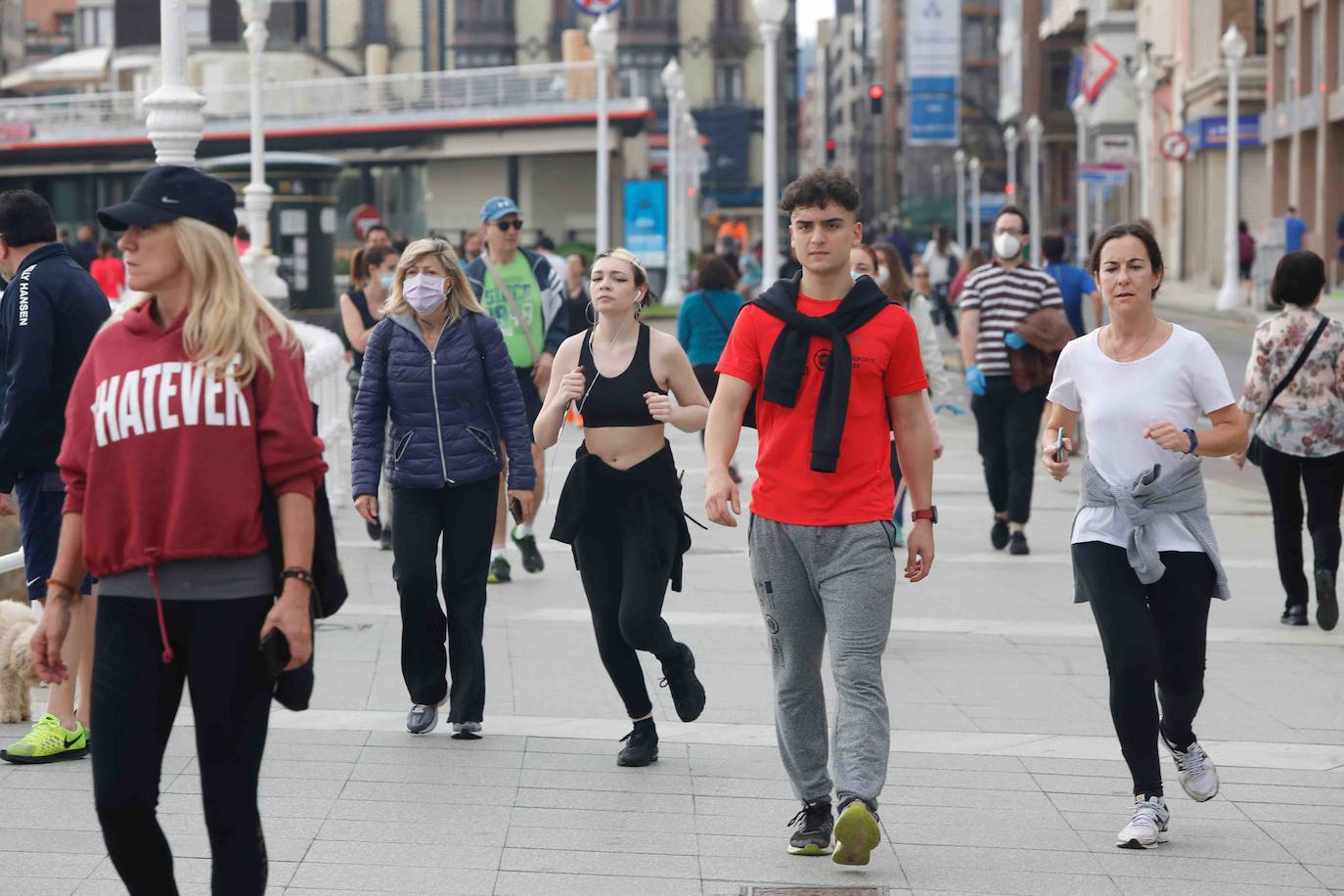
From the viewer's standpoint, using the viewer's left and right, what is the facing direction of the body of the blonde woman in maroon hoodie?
facing the viewer and to the left of the viewer

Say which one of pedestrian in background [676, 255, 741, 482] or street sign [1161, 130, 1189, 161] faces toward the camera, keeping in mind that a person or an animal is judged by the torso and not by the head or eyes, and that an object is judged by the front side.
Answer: the street sign

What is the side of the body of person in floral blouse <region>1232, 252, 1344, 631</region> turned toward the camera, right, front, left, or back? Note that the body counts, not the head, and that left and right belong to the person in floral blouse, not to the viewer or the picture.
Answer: back

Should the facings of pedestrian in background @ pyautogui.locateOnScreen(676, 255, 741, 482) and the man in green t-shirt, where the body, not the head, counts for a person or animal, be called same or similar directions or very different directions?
very different directions

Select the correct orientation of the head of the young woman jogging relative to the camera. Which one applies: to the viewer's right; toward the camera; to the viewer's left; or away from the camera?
toward the camera

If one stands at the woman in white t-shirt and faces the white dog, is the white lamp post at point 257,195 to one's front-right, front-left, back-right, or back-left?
front-right

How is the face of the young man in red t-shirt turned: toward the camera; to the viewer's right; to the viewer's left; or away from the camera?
toward the camera

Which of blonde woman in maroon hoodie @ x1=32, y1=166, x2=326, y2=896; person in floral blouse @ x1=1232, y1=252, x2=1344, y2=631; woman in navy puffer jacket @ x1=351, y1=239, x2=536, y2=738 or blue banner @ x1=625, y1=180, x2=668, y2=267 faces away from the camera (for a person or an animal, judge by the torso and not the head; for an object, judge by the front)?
the person in floral blouse

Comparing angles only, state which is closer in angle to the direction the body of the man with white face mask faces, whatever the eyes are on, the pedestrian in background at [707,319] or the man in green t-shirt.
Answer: the man in green t-shirt

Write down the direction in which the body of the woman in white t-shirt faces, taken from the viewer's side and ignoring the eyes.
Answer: toward the camera

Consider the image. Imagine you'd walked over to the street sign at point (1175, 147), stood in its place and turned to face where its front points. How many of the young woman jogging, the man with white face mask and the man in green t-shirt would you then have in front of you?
3

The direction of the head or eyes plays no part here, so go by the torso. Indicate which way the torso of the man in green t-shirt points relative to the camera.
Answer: toward the camera

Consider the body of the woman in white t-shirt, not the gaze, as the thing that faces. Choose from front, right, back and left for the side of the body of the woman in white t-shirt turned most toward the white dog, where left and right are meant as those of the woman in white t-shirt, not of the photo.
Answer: right

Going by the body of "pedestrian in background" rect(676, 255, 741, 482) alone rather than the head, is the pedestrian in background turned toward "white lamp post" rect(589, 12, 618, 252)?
yes

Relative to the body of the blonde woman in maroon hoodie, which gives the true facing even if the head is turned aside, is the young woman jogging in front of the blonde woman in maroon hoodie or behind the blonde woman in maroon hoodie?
behind

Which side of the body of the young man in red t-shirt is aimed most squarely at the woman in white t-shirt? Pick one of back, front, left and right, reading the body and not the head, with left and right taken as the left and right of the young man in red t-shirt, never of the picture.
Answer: left
